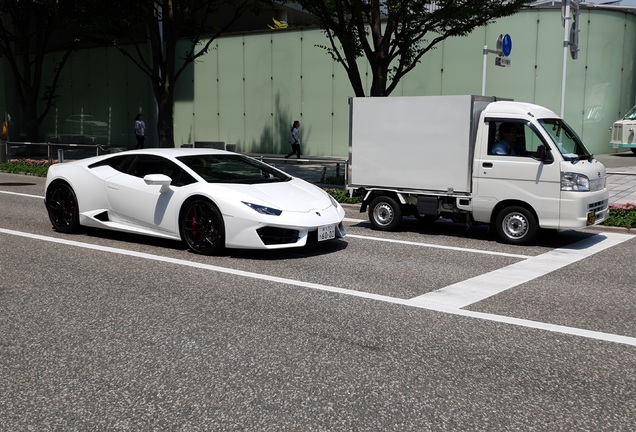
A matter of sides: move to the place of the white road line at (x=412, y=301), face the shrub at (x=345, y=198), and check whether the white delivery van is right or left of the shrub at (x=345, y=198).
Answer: right

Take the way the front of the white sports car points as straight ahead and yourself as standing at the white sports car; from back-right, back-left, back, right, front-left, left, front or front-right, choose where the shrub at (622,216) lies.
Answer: front-left

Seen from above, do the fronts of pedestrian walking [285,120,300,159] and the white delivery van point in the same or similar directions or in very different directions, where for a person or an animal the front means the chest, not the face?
very different directions

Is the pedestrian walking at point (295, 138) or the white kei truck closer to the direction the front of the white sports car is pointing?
the white kei truck
